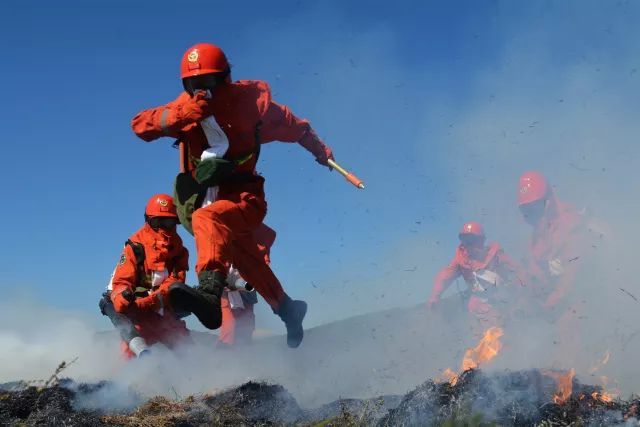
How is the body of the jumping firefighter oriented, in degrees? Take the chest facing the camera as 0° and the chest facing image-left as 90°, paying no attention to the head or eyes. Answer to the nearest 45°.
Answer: approximately 45°

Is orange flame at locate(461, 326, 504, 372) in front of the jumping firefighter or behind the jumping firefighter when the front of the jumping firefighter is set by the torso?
behind
